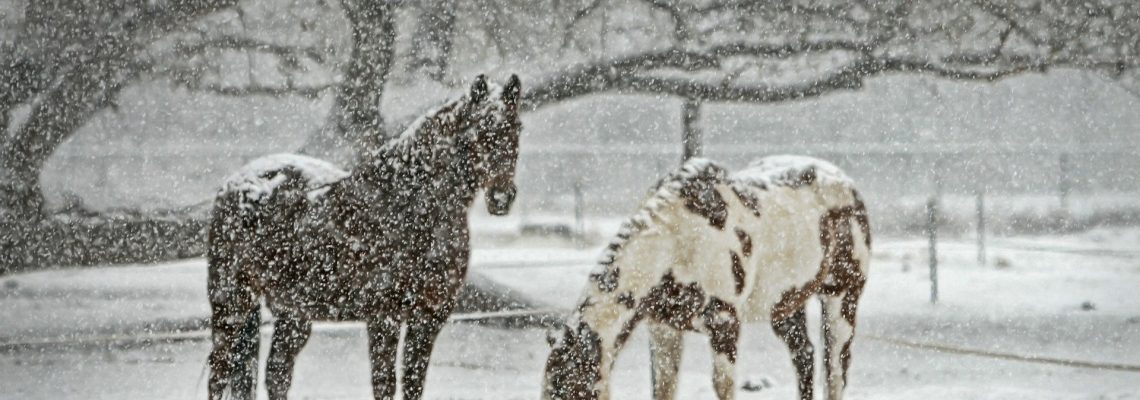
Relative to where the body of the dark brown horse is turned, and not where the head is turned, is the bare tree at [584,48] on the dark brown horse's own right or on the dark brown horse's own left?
on the dark brown horse's own left

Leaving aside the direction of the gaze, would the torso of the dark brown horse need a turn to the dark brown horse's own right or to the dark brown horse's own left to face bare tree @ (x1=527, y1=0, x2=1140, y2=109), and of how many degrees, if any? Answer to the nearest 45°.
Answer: approximately 45° to the dark brown horse's own left

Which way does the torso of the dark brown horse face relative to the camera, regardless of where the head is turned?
to the viewer's right

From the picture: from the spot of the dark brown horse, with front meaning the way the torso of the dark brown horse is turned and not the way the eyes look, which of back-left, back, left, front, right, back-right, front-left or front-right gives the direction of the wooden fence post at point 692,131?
front-left

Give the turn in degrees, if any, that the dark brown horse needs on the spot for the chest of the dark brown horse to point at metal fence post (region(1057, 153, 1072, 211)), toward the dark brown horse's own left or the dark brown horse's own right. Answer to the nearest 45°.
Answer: approximately 45° to the dark brown horse's own left

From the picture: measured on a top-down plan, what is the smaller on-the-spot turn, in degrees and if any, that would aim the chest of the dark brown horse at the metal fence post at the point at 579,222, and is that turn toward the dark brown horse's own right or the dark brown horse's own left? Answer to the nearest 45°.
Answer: approximately 90° to the dark brown horse's own left

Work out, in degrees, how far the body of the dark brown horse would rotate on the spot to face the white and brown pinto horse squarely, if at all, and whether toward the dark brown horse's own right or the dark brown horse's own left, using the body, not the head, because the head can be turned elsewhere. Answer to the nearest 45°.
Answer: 0° — it already faces it
